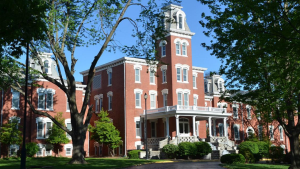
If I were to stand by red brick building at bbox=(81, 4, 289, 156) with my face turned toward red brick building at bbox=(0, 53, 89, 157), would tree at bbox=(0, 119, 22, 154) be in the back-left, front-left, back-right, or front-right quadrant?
front-left

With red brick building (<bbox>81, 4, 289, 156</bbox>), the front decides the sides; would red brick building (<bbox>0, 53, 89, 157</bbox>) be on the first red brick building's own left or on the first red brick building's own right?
on the first red brick building's own right

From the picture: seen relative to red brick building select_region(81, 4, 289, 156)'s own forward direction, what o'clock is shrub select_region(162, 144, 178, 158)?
The shrub is roughly at 1 o'clock from the red brick building.

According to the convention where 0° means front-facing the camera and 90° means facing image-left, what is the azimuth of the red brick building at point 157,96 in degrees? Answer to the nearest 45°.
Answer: approximately 315°

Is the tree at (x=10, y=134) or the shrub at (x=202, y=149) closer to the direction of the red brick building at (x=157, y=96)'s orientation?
the shrub

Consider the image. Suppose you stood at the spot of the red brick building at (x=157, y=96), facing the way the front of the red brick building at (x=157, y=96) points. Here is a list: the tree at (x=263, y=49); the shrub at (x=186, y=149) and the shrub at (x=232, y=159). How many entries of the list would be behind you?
0

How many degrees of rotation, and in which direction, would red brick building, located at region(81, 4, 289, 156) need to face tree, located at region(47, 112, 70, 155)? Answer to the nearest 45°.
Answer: approximately 90° to its right

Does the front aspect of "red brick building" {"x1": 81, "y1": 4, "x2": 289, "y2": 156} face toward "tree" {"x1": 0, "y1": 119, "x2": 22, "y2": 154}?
no

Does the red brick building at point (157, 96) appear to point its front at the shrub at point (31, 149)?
no

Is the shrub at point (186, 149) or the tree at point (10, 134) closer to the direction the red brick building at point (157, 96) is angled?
the shrub

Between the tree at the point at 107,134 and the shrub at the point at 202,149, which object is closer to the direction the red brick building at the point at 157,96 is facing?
the shrub

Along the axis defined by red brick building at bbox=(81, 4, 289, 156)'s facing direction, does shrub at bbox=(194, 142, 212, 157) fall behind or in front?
in front

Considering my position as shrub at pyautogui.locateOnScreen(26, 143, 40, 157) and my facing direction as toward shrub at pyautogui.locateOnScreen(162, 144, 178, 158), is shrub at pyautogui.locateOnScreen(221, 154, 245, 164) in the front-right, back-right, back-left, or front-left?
front-right
